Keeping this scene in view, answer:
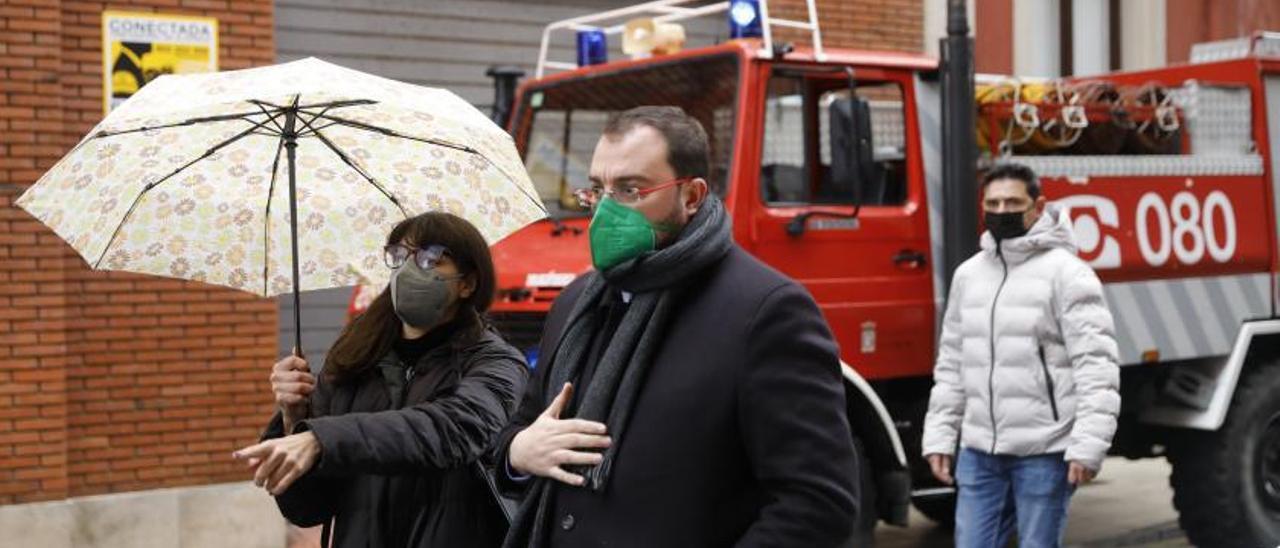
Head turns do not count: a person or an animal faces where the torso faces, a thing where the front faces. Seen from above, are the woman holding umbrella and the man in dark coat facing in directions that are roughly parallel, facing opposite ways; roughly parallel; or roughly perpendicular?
roughly parallel

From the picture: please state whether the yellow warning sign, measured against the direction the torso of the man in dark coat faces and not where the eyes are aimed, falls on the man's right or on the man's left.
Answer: on the man's right

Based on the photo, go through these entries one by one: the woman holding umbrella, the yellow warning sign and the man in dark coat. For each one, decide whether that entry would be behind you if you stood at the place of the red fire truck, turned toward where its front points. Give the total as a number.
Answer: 0

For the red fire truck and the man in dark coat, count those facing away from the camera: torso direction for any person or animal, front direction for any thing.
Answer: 0

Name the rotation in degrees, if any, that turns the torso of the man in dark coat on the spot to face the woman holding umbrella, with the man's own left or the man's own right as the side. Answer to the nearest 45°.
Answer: approximately 90° to the man's own right

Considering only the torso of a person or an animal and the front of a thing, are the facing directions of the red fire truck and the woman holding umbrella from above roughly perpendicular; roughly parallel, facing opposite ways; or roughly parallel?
roughly parallel

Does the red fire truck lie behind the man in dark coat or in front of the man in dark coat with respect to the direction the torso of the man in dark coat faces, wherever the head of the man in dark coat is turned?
behind

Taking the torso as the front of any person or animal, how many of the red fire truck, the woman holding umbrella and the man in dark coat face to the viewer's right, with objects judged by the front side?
0

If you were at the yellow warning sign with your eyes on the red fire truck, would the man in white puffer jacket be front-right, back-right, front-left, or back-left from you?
front-right

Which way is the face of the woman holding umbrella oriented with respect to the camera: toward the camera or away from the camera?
toward the camera

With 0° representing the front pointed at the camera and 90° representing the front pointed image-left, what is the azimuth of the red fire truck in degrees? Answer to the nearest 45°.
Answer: approximately 45°

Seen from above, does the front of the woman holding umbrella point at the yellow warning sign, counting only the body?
no

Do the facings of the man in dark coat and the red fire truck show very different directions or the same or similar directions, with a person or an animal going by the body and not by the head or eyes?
same or similar directions

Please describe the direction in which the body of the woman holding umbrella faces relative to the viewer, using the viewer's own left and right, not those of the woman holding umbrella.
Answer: facing the viewer and to the left of the viewer

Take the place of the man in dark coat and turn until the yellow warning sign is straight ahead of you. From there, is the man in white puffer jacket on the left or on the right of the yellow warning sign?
right

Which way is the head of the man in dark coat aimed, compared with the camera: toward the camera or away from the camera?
toward the camera
